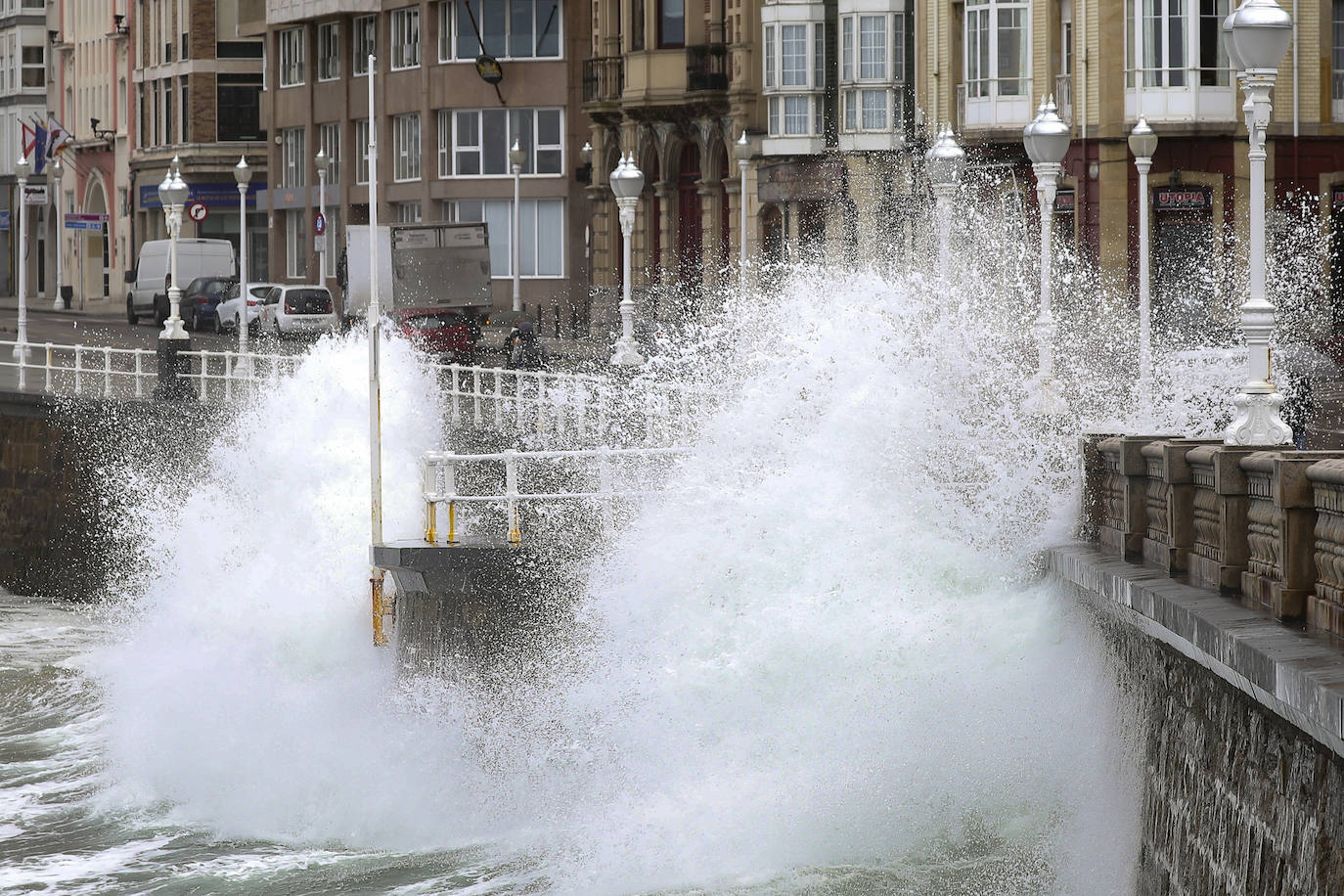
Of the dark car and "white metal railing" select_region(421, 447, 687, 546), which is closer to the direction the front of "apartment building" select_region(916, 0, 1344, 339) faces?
the white metal railing

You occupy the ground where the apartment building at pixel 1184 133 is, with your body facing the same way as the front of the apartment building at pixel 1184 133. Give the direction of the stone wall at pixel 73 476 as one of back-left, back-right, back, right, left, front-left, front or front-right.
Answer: front-right

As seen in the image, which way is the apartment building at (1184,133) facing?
toward the camera

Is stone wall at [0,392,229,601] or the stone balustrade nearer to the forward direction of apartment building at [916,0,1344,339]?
the stone balustrade

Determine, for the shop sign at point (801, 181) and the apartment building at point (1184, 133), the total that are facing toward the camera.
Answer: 2

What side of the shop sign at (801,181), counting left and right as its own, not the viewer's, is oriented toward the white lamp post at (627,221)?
front

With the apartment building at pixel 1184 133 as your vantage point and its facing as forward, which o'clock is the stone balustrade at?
The stone balustrade is roughly at 12 o'clock from the apartment building.

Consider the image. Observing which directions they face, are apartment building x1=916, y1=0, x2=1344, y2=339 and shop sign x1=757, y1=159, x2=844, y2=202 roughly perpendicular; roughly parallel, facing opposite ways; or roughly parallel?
roughly parallel

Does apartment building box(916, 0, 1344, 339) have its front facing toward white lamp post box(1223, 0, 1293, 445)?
yes

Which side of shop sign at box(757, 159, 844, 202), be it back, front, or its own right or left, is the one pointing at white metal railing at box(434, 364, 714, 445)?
front

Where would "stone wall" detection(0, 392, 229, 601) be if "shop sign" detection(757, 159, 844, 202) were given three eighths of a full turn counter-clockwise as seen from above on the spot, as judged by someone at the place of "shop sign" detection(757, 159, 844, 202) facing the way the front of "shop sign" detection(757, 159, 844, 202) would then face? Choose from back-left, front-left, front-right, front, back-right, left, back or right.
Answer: back

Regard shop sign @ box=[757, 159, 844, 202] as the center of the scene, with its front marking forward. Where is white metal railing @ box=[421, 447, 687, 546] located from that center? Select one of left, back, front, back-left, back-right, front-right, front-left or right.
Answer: front

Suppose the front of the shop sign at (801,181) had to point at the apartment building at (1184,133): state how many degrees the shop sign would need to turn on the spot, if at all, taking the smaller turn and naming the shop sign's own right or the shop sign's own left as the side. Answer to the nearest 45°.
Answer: approximately 45° to the shop sign's own left

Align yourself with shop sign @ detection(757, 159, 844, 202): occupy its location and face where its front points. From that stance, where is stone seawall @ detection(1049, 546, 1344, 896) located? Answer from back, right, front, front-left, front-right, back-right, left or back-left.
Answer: front
